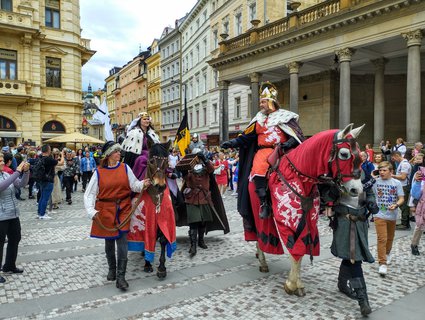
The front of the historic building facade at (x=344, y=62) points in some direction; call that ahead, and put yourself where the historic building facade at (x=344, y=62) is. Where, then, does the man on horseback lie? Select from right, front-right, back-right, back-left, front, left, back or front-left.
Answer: front-left

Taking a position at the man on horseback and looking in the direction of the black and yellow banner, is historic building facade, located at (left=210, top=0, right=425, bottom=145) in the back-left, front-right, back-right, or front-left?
front-right

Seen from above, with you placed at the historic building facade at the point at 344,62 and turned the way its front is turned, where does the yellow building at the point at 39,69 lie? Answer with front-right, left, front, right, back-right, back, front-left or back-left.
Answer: front-right

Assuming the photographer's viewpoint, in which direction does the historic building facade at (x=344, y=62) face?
facing the viewer and to the left of the viewer

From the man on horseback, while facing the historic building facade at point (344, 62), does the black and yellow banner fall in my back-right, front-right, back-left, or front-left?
front-left

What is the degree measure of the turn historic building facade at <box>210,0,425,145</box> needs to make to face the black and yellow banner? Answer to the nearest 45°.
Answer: approximately 45° to its left
